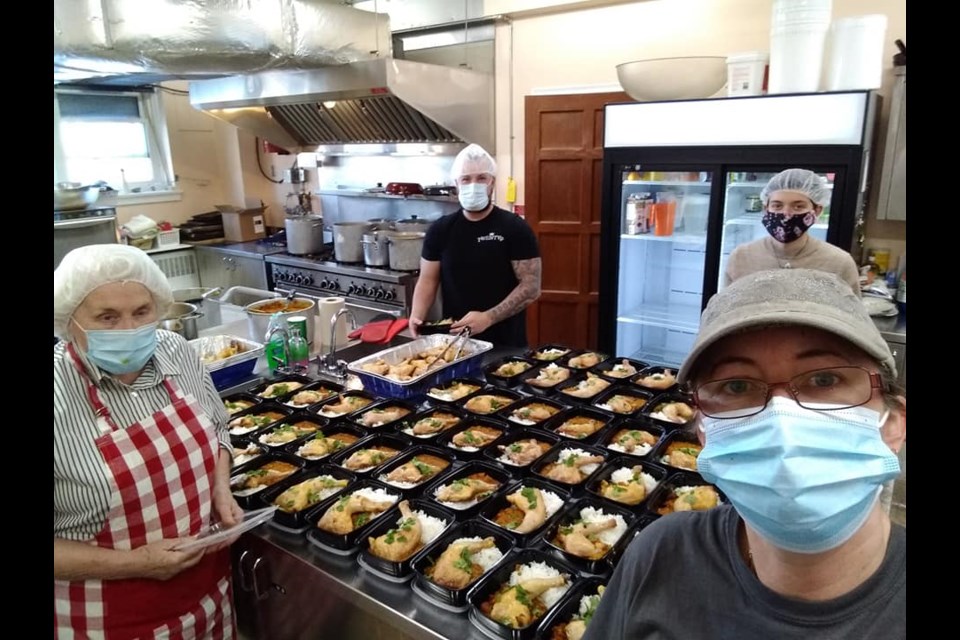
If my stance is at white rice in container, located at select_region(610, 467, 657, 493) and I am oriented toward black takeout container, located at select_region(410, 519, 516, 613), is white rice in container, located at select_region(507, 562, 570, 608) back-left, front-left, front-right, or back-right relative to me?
front-left

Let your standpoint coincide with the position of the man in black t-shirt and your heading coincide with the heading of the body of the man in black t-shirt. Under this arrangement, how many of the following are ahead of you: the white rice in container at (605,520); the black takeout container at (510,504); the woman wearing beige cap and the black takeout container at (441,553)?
4

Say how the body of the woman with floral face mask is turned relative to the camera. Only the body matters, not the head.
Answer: toward the camera

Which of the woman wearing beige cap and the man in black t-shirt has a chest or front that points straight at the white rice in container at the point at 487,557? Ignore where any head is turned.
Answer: the man in black t-shirt

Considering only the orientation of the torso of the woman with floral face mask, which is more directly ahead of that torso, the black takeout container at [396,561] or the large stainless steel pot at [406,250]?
the black takeout container

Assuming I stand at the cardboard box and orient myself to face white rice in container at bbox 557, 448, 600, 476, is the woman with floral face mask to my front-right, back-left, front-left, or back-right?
front-left

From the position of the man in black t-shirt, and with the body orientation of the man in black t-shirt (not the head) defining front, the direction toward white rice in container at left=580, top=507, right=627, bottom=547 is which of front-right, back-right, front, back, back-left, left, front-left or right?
front

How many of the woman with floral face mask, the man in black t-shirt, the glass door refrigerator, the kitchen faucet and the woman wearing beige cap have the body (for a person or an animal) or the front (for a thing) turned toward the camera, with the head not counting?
4

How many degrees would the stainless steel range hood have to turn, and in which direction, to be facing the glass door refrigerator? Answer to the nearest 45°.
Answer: approximately 90° to its left

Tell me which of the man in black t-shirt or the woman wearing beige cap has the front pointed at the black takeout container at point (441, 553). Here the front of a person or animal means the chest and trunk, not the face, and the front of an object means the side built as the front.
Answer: the man in black t-shirt

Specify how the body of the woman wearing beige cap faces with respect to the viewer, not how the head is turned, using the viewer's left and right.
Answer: facing the viewer
